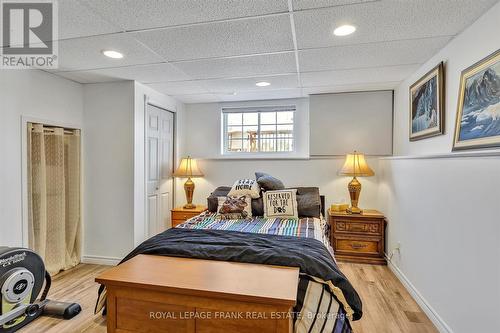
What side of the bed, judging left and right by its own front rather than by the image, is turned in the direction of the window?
back

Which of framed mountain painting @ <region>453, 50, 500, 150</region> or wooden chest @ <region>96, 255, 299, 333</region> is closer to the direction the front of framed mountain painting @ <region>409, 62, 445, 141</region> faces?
the wooden chest

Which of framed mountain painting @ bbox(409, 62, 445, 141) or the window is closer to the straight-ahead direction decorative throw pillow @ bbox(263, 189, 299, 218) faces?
the framed mountain painting

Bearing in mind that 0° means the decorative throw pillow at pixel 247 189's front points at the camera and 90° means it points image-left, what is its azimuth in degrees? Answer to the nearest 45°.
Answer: approximately 0°

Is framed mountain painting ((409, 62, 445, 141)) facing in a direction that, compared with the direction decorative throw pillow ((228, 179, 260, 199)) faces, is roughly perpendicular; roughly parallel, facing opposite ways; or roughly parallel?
roughly perpendicular

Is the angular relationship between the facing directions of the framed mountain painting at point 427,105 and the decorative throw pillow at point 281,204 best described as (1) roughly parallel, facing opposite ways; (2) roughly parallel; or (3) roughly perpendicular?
roughly perpendicular

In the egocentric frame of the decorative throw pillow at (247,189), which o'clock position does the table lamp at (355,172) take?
The table lamp is roughly at 9 o'clock from the decorative throw pillow.

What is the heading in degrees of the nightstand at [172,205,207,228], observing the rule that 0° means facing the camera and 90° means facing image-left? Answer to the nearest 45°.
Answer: approximately 0°

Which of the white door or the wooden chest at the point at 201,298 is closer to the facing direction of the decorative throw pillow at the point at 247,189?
the wooden chest

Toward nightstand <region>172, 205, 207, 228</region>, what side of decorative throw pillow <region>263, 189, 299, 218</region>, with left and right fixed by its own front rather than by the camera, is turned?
right
